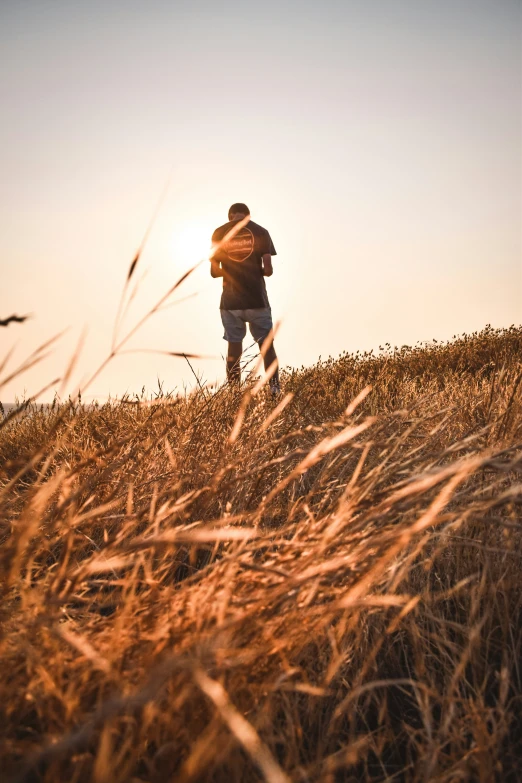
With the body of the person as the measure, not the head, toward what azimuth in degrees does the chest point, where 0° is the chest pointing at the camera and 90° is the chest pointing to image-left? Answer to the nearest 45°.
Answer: approximately 180°
